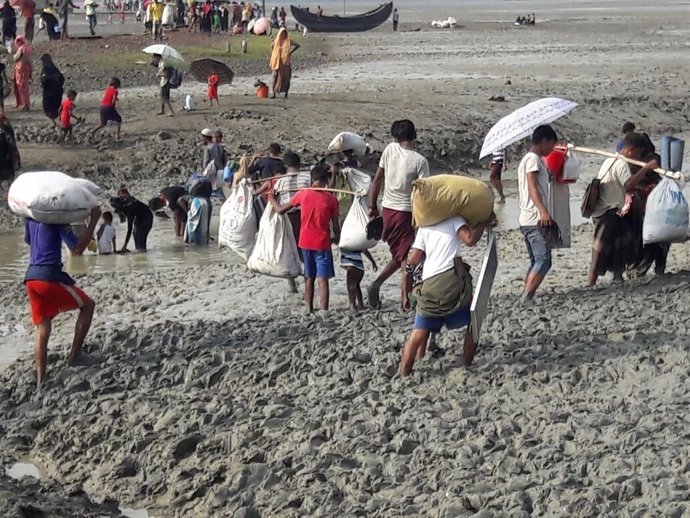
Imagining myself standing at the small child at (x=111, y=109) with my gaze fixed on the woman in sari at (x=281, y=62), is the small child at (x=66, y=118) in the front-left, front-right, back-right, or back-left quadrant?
back-left

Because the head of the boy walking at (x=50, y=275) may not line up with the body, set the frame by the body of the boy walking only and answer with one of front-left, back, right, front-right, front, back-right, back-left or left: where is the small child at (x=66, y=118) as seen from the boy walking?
front-left

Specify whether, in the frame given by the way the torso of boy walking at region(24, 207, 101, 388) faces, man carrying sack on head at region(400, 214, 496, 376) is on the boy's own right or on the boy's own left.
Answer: on the boy's own right

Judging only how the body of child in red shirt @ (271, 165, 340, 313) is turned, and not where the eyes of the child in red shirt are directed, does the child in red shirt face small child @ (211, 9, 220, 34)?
yes
